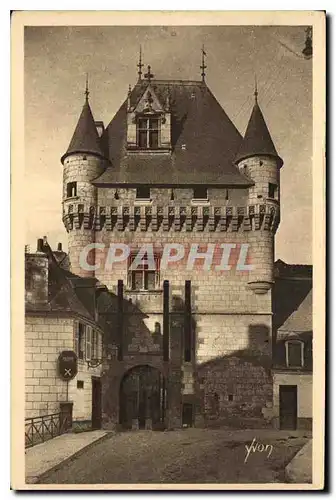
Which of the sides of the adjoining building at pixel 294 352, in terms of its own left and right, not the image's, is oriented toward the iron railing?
right

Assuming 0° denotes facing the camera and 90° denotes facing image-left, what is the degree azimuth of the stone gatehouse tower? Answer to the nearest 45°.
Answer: approximately 0°

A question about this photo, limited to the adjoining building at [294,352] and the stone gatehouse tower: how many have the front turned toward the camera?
2

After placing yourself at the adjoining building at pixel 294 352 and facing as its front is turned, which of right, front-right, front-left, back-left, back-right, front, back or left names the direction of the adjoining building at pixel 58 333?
right
